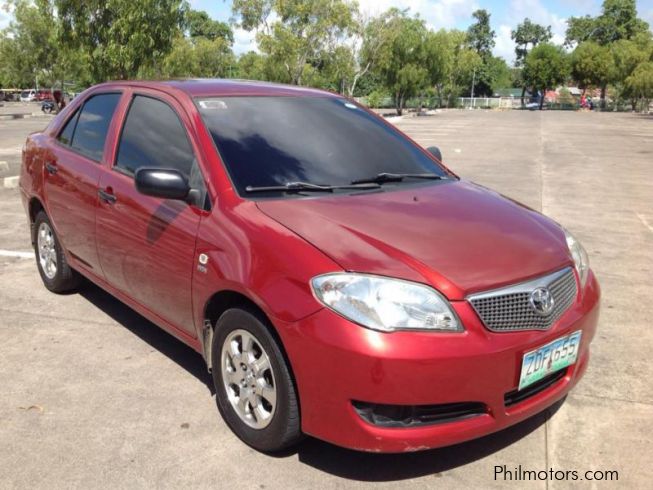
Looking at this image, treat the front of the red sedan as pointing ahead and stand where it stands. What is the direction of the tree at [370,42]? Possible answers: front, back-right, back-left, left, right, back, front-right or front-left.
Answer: back-left

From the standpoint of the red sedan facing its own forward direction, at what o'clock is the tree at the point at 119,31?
The tree is roughly at 7 o'clock from the red sedan.

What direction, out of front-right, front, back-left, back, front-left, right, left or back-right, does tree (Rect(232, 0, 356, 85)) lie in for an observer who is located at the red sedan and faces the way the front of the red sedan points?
back-left

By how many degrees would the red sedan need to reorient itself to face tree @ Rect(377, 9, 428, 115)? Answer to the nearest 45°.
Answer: approximately 135° to its left

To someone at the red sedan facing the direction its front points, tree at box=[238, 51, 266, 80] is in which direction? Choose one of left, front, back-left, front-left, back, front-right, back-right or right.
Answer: back-left

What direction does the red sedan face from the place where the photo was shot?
facing the viewer and to the right of the viewer

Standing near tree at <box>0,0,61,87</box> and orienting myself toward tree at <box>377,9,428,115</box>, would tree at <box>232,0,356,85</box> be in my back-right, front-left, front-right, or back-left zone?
front-right

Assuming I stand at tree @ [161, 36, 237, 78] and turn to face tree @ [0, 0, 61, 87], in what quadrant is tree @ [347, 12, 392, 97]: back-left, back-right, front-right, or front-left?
back-left
